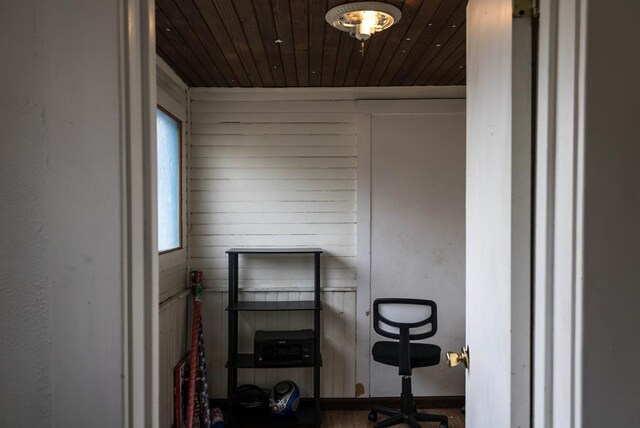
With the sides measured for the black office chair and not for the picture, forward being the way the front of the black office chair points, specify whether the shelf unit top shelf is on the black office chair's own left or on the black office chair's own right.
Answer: on the black office chair's own left

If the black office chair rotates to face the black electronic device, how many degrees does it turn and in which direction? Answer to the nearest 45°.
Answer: approximately 90° to its left

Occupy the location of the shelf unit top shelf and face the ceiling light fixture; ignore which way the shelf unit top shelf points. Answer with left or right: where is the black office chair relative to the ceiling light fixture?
left

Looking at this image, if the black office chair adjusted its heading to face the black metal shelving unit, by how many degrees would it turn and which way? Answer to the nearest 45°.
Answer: approximately 90° to its left

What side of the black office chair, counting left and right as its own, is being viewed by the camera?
back
